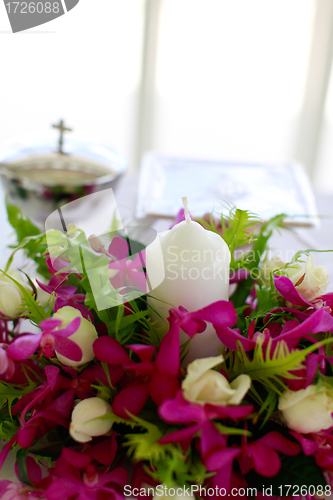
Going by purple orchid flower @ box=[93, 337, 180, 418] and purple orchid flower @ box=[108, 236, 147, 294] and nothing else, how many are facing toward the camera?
2

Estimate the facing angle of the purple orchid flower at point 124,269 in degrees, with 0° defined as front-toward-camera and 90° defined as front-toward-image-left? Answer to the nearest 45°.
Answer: approximately 0°
